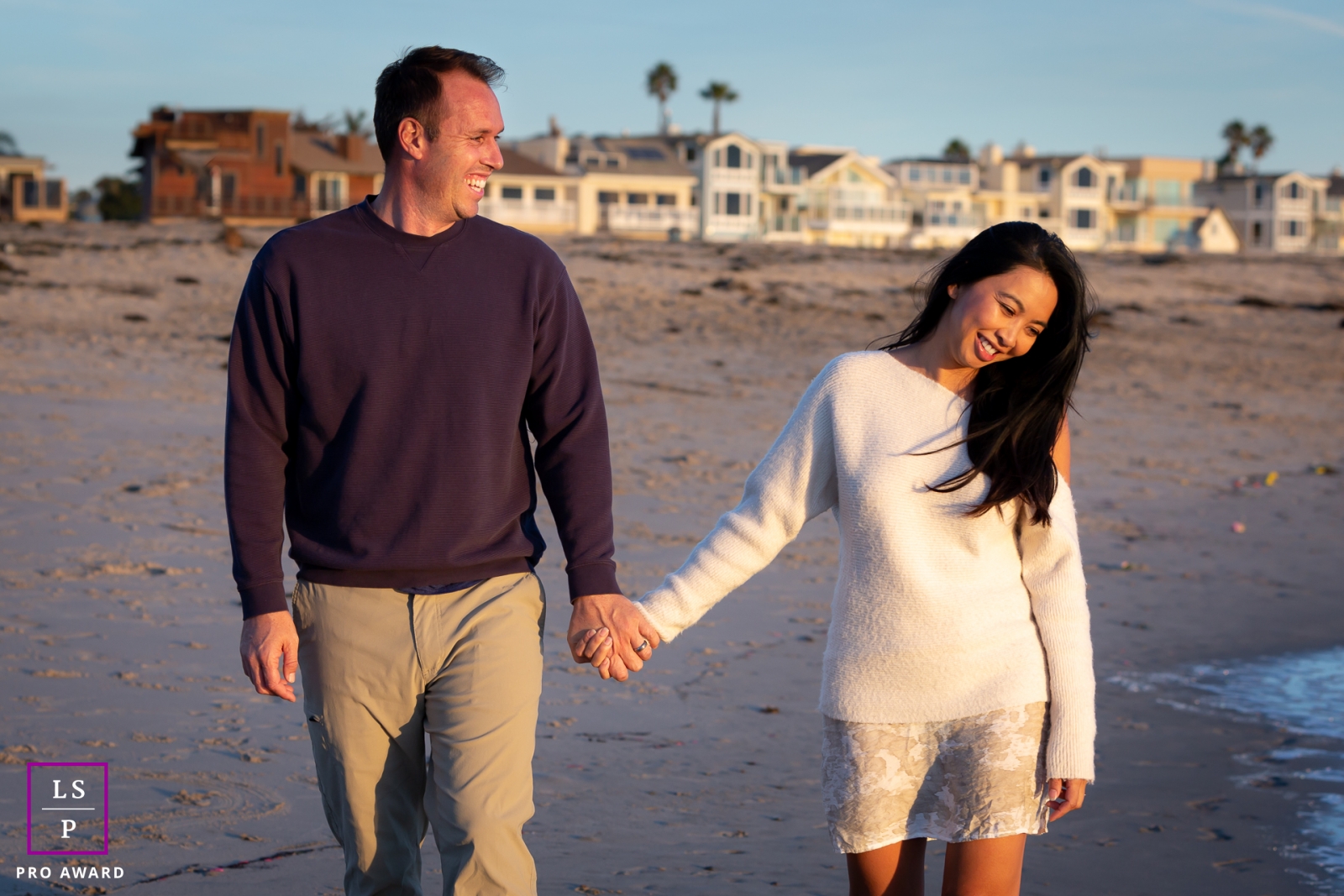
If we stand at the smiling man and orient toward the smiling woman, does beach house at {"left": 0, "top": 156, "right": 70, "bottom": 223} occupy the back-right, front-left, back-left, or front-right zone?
back-left

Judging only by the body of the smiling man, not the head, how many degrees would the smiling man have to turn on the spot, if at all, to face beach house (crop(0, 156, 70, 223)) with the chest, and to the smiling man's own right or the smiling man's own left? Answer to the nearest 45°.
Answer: approximately 180°

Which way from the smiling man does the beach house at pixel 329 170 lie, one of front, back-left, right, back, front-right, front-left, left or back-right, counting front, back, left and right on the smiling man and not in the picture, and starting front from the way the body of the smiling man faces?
back

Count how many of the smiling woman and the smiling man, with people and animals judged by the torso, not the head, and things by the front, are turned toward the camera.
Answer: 2

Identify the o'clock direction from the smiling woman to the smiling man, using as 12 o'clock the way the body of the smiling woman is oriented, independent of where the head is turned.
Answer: The smiling man is roughly at 3 o'clock from the smiling woman.

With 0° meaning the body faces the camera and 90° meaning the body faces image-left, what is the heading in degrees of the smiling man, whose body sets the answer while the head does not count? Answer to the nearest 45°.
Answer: approximately 0°
